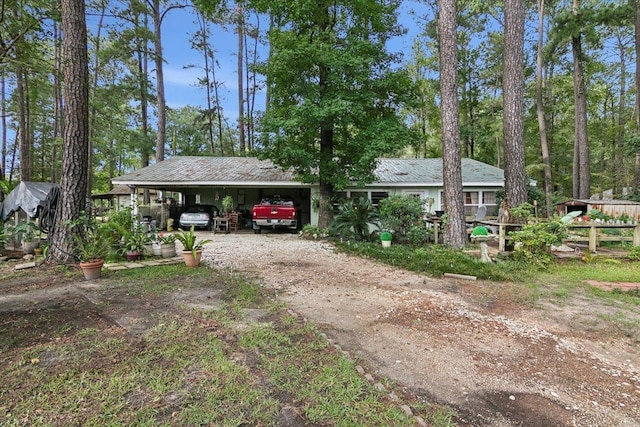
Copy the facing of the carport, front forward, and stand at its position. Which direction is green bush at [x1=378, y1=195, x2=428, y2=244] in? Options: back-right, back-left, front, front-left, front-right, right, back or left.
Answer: front-left

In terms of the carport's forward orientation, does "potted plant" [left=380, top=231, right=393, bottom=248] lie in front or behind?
in front

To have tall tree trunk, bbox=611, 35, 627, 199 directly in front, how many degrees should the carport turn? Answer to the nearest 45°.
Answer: approximately 90° to its left

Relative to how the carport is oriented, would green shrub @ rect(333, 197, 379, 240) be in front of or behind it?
in front

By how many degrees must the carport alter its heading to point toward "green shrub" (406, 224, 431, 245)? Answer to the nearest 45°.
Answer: approximately 45° to its left

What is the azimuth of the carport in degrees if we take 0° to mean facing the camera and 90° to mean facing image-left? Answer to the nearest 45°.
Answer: approximately 0°

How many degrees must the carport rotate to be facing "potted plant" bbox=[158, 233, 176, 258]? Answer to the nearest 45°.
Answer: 0° — it already faces it

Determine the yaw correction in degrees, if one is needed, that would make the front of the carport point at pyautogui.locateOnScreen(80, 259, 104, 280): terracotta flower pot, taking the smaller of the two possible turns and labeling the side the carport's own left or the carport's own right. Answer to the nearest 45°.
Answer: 0° — it already faces it
